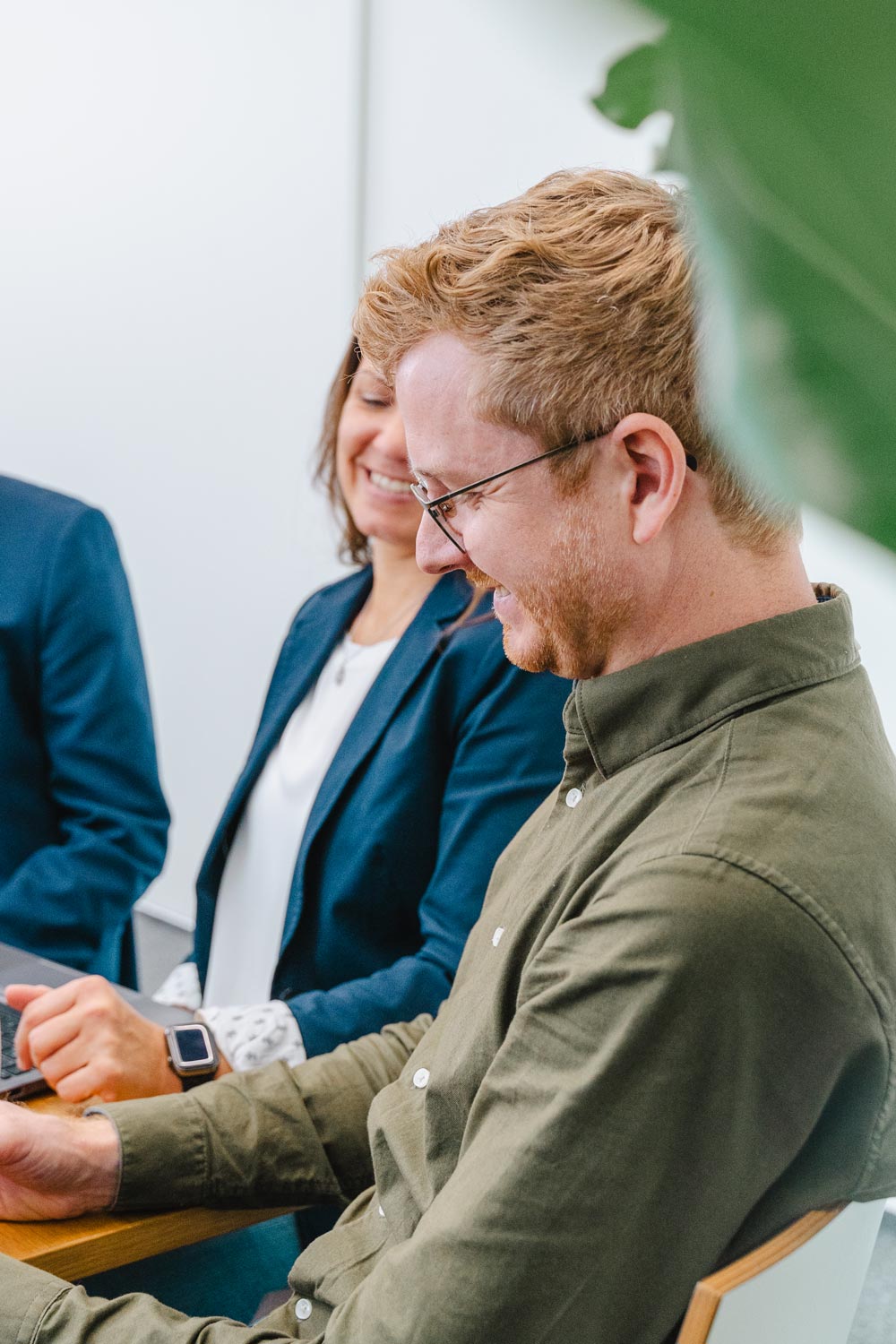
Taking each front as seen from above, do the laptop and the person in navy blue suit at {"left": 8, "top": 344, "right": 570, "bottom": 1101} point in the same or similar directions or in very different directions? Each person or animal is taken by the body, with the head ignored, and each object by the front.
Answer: very different directions

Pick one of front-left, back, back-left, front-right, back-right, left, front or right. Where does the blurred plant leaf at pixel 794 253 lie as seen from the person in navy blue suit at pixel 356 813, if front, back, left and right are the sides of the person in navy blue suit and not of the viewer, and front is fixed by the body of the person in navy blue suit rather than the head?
front-left

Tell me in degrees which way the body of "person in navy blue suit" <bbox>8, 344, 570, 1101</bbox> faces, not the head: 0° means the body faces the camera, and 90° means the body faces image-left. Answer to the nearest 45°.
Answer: approximately 45°

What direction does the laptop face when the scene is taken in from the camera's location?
facing away from the viewer and to the right of the viewer
